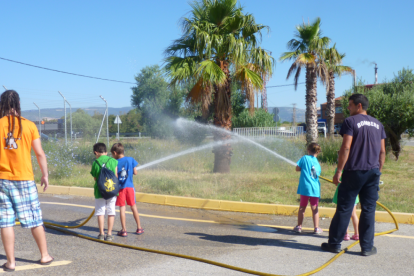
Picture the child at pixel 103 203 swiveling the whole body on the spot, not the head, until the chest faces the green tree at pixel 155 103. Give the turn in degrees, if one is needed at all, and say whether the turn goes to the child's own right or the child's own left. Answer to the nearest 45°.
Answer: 0° — they already face it

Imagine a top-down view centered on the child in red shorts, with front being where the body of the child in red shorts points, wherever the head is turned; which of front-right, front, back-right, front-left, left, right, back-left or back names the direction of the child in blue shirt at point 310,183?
front-right

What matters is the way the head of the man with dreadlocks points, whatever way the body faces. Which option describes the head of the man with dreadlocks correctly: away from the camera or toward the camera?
away from the camera

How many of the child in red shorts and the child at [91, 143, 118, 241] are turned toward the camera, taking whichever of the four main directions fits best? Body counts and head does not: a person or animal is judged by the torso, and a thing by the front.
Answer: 0

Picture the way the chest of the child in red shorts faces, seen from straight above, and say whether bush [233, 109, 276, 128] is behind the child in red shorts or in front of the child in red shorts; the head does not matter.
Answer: in front

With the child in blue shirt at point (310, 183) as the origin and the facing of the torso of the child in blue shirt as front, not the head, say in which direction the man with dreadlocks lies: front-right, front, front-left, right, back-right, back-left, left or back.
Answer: left

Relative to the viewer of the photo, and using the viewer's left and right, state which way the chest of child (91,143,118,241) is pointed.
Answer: facing away from the viewer

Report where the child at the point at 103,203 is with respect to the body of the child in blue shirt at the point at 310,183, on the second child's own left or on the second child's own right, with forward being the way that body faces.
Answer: on the second child's own left

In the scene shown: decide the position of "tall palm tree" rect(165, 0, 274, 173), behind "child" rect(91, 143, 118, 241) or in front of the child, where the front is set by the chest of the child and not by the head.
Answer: in front

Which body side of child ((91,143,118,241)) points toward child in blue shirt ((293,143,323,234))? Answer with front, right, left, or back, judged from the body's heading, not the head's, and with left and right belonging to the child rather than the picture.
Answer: right

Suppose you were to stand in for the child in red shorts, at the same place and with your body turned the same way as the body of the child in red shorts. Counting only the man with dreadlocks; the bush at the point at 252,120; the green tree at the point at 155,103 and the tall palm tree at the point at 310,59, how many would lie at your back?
1

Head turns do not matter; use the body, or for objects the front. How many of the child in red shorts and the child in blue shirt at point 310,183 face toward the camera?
0

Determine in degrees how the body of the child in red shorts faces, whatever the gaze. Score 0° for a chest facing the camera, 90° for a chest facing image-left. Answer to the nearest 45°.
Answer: approximately 225°

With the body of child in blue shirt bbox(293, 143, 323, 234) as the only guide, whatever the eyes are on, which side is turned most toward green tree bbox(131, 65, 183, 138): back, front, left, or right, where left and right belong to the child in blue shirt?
front

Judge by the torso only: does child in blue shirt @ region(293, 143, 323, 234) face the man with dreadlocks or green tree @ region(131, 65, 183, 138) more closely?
the green tree
